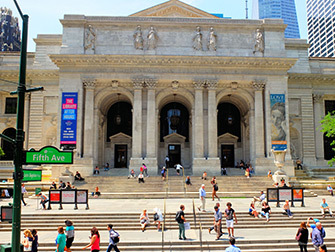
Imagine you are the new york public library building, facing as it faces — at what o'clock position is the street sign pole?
The street sign pole is roughly at 12 o'clock from the new york public library building.

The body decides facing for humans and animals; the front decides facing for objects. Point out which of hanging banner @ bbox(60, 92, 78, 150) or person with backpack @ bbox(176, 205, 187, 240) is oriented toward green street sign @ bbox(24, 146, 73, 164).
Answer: the hanging banner

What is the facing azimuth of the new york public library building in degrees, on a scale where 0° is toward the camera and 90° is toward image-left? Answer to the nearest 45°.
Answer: approximately 0°

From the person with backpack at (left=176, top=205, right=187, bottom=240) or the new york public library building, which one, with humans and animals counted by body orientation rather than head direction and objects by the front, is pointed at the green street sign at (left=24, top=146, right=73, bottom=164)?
the new york public library building

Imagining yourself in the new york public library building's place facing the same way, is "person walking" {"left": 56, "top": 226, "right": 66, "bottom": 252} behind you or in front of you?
in front

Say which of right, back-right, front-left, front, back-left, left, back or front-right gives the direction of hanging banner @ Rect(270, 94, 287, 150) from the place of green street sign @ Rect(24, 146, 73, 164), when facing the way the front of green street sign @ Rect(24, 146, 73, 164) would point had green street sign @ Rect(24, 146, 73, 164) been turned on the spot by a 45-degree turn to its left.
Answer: left
